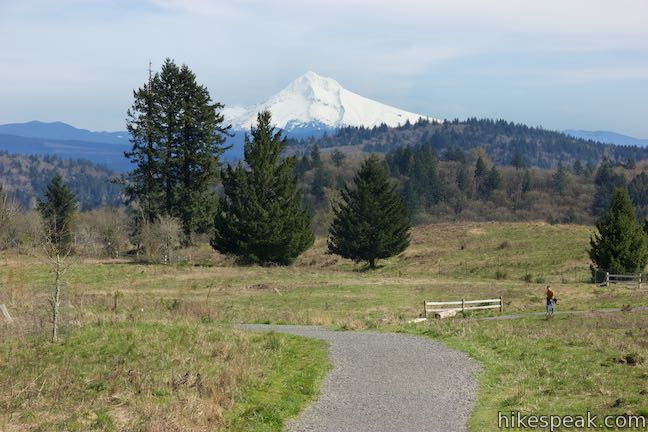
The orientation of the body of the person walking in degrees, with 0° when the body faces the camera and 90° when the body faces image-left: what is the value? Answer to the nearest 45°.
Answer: approximately 90°
